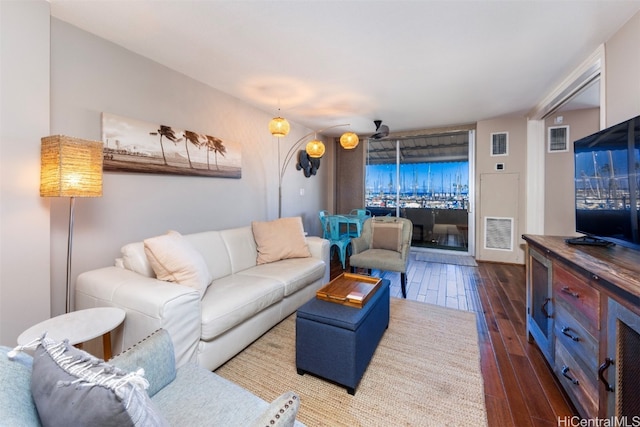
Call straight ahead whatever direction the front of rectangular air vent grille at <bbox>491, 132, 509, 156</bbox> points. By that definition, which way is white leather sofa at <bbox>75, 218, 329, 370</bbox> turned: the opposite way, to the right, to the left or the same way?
to the left

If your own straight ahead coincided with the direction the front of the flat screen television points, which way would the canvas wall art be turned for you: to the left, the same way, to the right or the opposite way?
the opposite way

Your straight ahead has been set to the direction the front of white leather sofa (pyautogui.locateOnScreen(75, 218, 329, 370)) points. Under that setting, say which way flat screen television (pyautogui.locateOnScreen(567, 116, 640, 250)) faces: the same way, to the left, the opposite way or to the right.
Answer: the opposite way

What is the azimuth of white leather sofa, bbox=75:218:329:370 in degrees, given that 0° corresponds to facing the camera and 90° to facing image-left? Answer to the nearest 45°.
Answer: approximately 315°

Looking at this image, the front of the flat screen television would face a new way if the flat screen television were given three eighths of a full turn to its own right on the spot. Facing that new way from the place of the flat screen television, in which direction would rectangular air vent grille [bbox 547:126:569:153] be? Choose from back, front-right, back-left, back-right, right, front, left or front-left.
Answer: front

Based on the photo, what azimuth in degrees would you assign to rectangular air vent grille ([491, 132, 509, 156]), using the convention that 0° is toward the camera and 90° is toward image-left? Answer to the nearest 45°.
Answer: approximately 0°

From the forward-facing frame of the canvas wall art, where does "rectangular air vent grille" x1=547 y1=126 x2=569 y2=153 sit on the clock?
The rectangular air vent grille is roughly at 11 o'clock from the canvas wall art.

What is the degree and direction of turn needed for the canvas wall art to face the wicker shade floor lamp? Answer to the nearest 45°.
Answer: approximately 90° to its right
